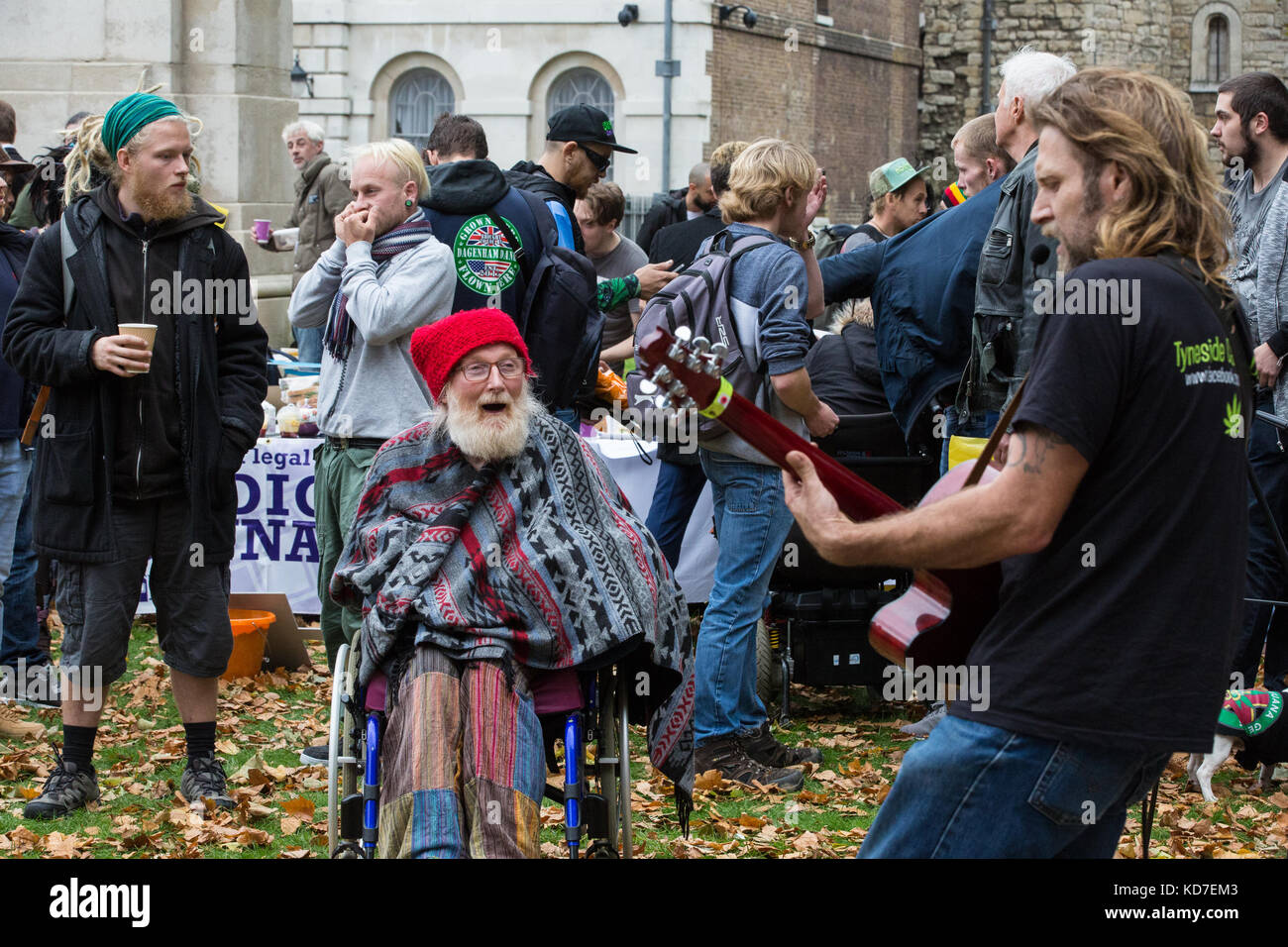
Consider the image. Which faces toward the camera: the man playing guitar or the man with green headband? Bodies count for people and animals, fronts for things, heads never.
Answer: the man with green headband

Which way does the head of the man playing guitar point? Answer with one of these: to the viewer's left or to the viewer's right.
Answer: to the viewer's left

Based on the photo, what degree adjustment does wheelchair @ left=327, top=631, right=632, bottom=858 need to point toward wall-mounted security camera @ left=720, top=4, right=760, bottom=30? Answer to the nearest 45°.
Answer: approximately 180°

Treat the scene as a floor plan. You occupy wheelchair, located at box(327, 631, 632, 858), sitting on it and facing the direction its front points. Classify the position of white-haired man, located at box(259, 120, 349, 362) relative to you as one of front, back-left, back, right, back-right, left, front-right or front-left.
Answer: back

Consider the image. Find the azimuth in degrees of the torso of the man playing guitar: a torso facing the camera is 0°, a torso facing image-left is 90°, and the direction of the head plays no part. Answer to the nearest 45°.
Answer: approximately 135°

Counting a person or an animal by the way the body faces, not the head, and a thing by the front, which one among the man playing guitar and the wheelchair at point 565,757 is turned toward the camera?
the wheelchair

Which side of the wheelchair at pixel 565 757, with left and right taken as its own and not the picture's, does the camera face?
front

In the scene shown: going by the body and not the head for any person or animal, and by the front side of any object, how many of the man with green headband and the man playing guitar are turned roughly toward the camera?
1

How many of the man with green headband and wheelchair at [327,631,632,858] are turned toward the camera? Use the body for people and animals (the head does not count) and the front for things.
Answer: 2

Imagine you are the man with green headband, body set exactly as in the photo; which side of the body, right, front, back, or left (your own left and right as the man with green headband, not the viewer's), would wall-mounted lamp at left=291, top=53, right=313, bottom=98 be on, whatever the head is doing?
back

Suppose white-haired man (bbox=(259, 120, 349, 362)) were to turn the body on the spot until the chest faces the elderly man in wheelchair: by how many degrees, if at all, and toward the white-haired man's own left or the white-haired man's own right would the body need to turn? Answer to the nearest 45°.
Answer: approximately 45° to the white-haired man's own left

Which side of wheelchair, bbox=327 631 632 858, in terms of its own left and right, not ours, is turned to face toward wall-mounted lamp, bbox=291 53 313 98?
back

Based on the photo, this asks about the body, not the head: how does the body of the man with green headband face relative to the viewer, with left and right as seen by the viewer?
facing the viewer

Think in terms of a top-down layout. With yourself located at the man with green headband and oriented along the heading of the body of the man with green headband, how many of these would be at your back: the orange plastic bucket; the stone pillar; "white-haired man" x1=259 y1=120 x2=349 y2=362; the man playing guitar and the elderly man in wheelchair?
3

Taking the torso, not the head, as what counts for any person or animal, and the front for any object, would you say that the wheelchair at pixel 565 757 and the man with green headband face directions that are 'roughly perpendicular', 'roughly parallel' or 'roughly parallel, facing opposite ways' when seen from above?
roughly parallel

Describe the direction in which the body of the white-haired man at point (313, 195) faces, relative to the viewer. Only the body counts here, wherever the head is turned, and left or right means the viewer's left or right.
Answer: facing the viewer and to the left of the viewer
